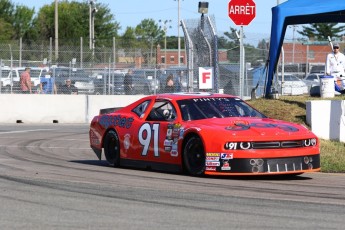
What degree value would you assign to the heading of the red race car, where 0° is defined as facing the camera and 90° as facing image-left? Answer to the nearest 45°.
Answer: approximately 315°

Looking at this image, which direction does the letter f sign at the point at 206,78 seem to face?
toward the camera

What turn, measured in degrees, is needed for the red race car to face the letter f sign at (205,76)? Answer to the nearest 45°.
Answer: approximately 135° to its left

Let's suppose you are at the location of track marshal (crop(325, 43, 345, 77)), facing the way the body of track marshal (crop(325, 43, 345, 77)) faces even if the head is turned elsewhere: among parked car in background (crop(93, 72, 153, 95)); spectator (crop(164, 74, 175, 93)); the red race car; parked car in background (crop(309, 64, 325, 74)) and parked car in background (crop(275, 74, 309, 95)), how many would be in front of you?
1

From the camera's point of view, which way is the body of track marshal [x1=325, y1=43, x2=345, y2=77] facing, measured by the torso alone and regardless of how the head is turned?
toward the camera

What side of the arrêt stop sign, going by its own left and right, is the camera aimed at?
front

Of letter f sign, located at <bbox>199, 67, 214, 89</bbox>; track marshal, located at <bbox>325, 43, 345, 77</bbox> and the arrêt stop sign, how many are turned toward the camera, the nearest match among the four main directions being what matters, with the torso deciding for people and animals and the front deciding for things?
3

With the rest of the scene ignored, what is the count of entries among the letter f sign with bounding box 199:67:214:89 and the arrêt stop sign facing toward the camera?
2

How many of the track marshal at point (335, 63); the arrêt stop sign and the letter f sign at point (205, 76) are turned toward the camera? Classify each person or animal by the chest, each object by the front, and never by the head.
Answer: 3

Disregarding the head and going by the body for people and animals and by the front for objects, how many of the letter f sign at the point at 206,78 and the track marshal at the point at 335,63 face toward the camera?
2

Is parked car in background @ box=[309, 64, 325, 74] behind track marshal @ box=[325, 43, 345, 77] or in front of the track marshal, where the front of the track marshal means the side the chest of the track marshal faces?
behind
